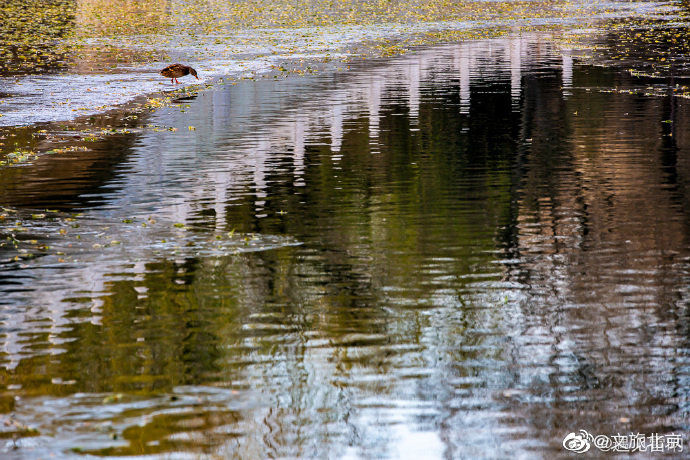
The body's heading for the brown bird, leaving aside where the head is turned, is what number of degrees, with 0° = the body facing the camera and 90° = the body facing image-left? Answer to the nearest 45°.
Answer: approximately 270°
